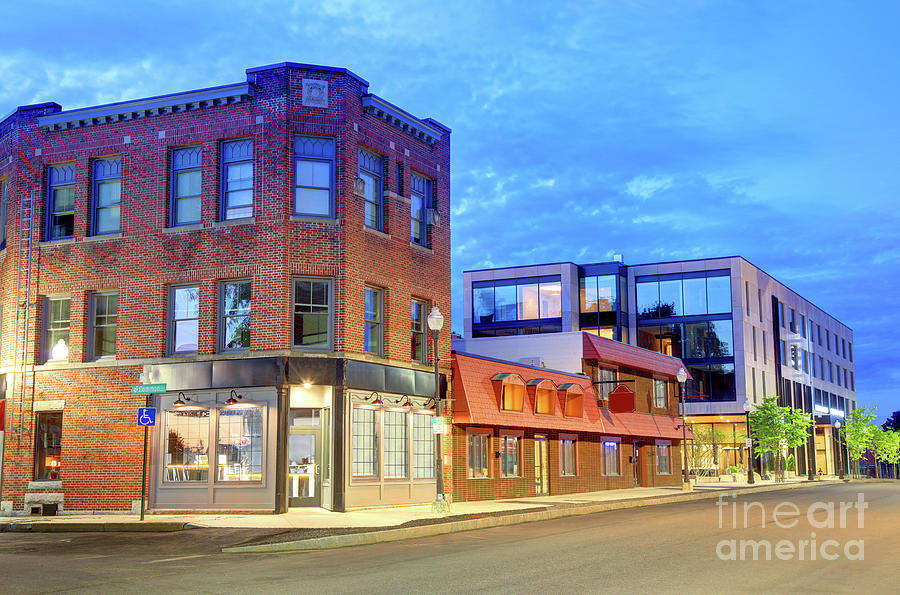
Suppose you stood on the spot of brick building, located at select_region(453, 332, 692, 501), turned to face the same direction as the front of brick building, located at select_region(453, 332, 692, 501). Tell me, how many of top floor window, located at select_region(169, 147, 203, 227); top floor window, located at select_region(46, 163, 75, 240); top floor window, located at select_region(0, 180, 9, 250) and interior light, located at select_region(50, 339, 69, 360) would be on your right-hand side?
4

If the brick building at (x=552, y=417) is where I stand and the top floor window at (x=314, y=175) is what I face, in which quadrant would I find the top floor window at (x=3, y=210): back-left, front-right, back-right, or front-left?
front-right

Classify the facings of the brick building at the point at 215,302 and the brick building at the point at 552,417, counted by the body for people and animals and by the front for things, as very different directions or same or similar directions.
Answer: same or similar directions

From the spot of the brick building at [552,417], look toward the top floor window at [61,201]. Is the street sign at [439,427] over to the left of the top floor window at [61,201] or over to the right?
left

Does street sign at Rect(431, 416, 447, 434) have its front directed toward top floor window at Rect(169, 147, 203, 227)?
no

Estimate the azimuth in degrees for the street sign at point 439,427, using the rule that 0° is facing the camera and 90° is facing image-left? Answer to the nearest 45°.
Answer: approximately 0°

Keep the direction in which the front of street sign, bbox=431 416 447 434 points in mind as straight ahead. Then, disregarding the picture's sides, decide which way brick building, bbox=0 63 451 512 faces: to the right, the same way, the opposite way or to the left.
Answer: the same way

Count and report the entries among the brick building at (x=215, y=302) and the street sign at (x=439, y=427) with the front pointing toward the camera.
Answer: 2

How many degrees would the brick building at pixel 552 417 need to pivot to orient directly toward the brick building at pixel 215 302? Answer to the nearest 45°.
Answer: approximately 90° to its right

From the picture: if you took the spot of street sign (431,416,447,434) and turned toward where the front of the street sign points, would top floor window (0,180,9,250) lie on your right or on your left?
on your right

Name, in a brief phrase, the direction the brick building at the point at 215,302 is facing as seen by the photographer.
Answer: facing the viewer

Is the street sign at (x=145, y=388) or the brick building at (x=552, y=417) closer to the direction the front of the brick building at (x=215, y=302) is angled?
the street sign

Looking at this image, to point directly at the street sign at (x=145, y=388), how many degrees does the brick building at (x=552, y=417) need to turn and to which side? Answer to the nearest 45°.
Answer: approximately 90° to its right

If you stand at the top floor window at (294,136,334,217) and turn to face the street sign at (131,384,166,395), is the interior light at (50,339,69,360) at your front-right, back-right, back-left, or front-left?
front-right
